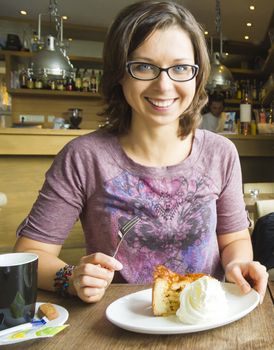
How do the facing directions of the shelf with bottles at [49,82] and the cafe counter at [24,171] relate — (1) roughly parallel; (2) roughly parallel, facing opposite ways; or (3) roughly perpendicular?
roughly parallel

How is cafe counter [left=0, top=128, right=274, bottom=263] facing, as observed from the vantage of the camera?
facing the viewer

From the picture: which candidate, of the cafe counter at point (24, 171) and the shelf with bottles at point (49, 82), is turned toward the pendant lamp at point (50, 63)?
the shelf with bottles

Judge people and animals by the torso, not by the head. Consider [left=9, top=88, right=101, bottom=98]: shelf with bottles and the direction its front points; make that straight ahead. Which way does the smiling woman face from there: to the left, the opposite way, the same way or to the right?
the same way

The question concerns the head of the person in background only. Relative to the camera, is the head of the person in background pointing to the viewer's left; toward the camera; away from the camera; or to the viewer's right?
toward the camera

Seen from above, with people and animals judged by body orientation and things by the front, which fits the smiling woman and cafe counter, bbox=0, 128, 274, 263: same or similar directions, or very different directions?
same or similar directions

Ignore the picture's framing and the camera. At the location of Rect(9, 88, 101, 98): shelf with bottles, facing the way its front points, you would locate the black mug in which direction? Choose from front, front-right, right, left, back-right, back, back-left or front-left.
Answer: front

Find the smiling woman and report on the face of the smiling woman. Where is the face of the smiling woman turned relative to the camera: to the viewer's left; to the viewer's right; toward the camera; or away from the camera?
toward the camera

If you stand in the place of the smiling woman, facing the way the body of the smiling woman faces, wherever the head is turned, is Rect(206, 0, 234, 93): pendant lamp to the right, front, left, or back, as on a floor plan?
back

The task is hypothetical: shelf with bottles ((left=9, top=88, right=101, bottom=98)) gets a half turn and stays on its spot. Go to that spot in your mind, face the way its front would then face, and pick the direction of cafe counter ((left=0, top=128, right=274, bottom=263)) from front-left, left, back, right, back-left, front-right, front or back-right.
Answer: back

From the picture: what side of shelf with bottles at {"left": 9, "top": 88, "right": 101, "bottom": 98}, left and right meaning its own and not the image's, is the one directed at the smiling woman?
front

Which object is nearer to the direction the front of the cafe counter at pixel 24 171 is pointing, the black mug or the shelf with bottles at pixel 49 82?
the black mug
